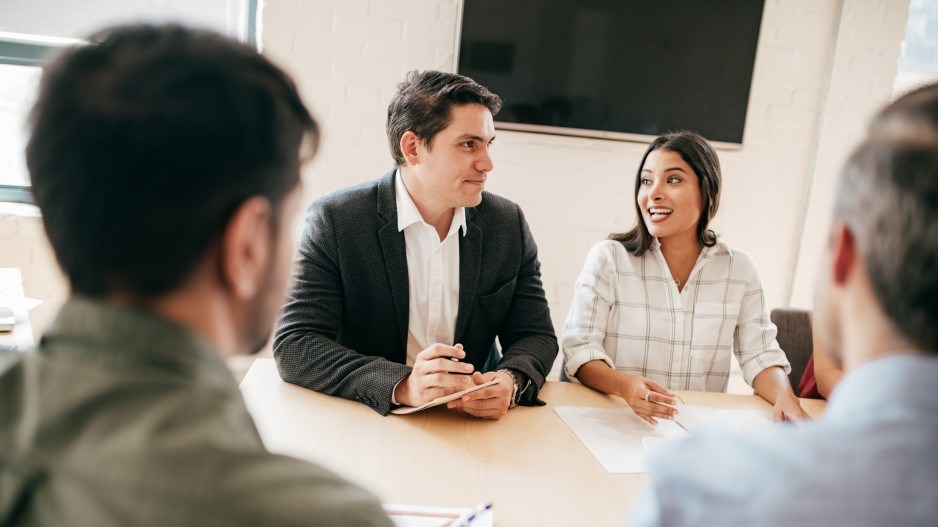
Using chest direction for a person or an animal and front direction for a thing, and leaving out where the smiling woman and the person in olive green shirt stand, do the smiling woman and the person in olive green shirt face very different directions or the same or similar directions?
very different directions

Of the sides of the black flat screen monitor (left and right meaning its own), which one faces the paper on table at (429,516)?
front

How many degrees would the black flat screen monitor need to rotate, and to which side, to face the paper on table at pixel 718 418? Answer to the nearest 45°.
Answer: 0° — it already faces it

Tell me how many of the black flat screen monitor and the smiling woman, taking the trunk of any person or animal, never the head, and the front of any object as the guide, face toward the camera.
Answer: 2

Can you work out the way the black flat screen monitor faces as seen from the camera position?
facing the viewer

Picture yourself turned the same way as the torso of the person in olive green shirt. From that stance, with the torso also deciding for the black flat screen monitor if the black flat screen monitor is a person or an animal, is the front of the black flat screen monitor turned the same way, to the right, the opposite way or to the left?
the opposite way

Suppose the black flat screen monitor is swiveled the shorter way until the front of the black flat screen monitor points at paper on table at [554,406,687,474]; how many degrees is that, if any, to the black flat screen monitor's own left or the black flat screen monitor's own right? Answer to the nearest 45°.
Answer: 0° — it already faces it

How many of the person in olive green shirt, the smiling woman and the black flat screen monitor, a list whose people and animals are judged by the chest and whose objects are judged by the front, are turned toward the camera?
2

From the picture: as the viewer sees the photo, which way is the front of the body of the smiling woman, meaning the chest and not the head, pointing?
toward the camera

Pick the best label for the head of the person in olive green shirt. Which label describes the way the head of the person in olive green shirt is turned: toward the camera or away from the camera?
away from the camera

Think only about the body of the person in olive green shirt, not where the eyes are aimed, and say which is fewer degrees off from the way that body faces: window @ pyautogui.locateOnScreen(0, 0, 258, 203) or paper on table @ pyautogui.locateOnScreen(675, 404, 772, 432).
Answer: the paper on table

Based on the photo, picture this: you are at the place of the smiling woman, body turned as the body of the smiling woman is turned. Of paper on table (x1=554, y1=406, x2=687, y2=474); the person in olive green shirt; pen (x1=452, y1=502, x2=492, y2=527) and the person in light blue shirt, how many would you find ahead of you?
4

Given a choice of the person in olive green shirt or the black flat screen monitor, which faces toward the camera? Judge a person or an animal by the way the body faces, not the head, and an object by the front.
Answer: the black flat screen monitor

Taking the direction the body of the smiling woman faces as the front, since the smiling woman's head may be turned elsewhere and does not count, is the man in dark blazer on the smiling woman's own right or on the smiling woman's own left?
on the smiling woman's own right

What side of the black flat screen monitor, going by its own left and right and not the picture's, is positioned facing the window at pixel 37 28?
right

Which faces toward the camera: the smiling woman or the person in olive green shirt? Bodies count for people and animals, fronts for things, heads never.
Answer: the smiling woman

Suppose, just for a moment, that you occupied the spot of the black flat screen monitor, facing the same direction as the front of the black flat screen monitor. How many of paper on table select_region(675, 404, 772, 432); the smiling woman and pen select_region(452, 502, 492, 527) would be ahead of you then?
3
